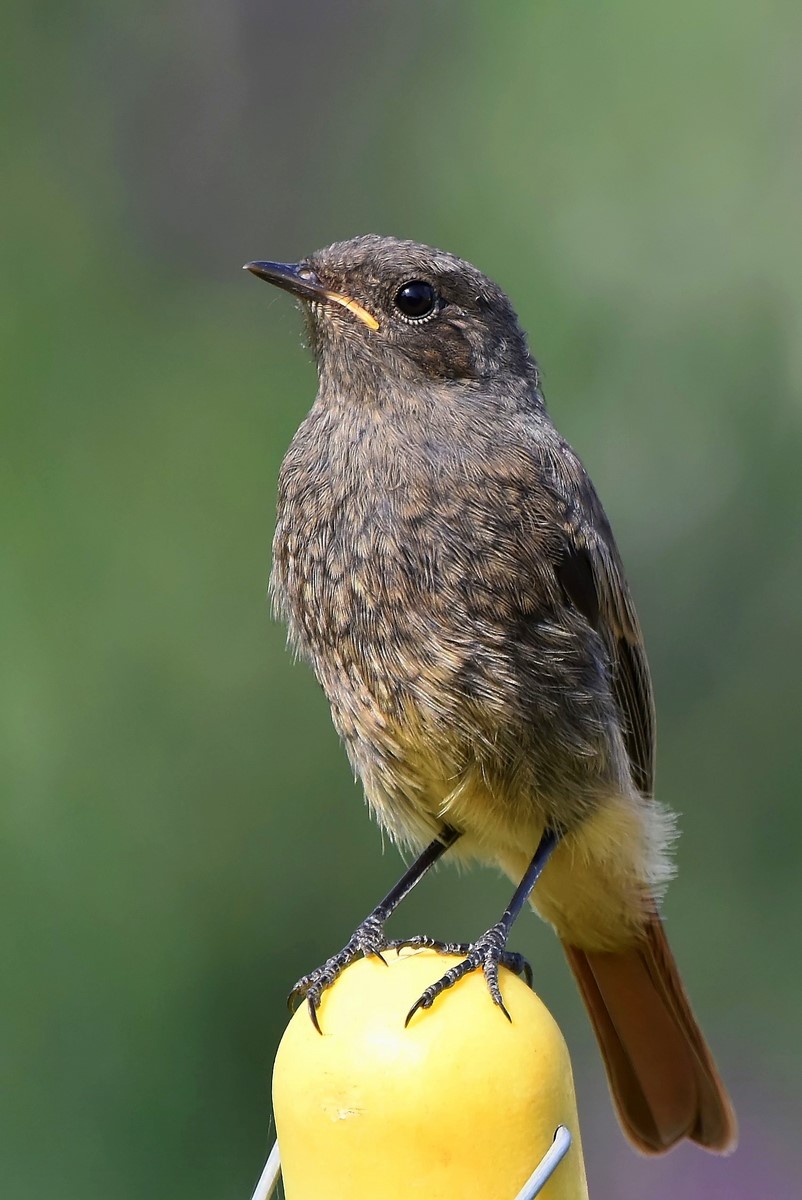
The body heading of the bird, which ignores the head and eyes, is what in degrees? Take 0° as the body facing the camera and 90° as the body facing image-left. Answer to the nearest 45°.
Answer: approximately 45°

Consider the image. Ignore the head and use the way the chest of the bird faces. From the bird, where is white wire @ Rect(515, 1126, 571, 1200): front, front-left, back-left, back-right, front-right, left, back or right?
front-left
